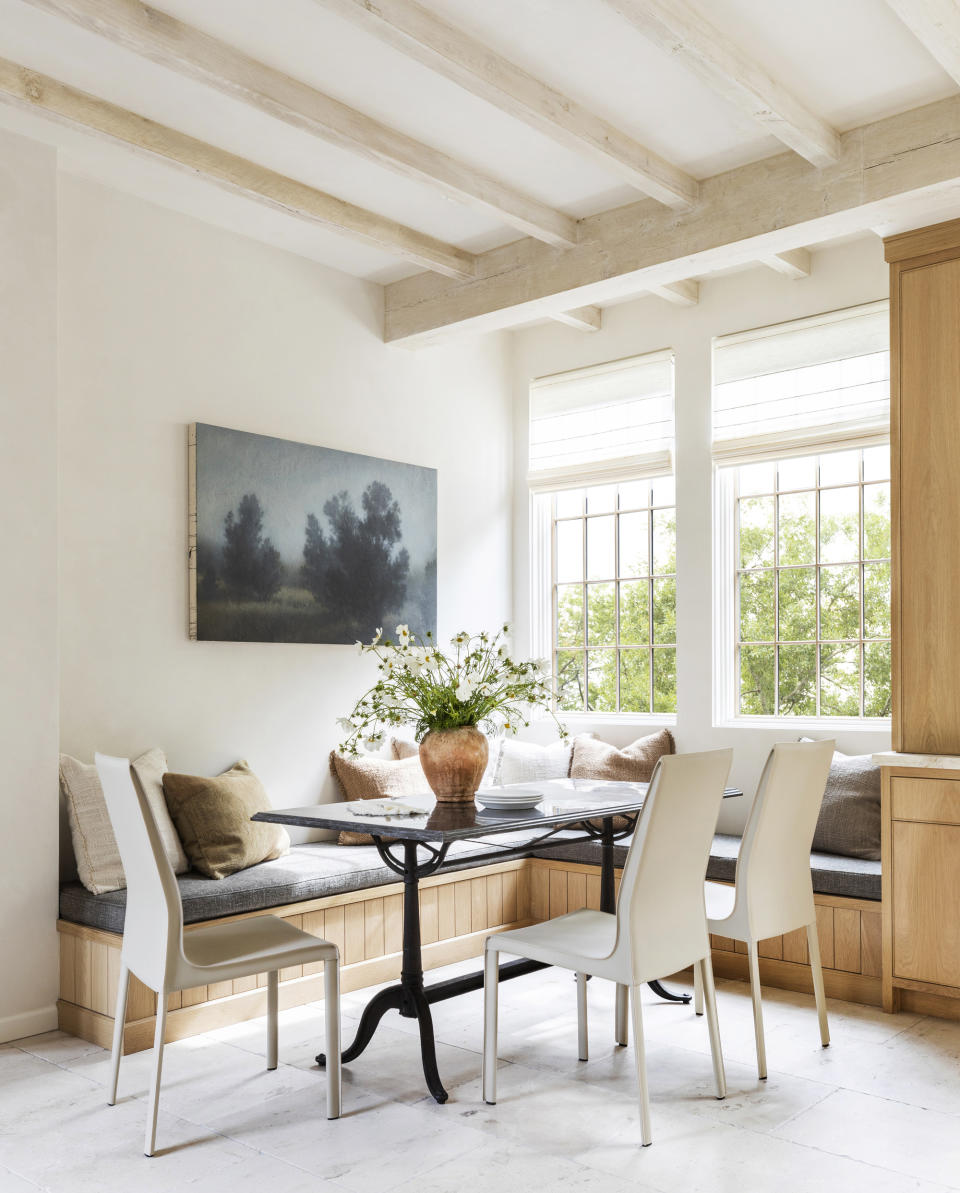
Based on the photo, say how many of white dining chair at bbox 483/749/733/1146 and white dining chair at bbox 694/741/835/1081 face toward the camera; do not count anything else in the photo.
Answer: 0

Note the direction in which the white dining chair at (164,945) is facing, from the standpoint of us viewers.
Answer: facing away from the viewer and to the right of the viewer

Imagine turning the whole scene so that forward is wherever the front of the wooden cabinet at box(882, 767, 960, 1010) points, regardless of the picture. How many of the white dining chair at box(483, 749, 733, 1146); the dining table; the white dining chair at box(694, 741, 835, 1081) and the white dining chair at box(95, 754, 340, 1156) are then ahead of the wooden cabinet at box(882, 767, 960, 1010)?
4

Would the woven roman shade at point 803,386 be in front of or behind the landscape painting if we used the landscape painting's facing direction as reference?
in front

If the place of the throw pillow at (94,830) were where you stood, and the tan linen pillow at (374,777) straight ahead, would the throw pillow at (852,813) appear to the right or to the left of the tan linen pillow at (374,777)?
right

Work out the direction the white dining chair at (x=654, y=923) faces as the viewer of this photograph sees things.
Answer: facing away from the viewer and to the left of the viewer

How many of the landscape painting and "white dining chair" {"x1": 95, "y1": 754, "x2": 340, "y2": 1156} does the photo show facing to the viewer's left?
0

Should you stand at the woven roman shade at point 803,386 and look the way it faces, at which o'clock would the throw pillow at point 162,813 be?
The throw pillow is roughly at 12 o'clock from the woven roman shade.

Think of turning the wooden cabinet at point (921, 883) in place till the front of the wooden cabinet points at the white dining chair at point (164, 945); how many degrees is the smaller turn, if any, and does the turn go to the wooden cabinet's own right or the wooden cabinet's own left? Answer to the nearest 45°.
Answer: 0° — it already faces it

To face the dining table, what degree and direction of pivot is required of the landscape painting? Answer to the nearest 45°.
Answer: approximately 45° to its right

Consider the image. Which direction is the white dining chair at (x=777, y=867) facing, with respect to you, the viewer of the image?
facing away from the viewer and to the left of the viewer

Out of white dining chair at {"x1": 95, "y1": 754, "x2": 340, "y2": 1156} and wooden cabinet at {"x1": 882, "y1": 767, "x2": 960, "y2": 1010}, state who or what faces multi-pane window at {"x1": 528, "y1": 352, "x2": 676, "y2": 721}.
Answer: the white dining chair

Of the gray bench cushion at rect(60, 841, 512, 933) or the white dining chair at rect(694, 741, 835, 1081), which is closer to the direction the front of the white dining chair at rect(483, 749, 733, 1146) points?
the gray bench cushion
